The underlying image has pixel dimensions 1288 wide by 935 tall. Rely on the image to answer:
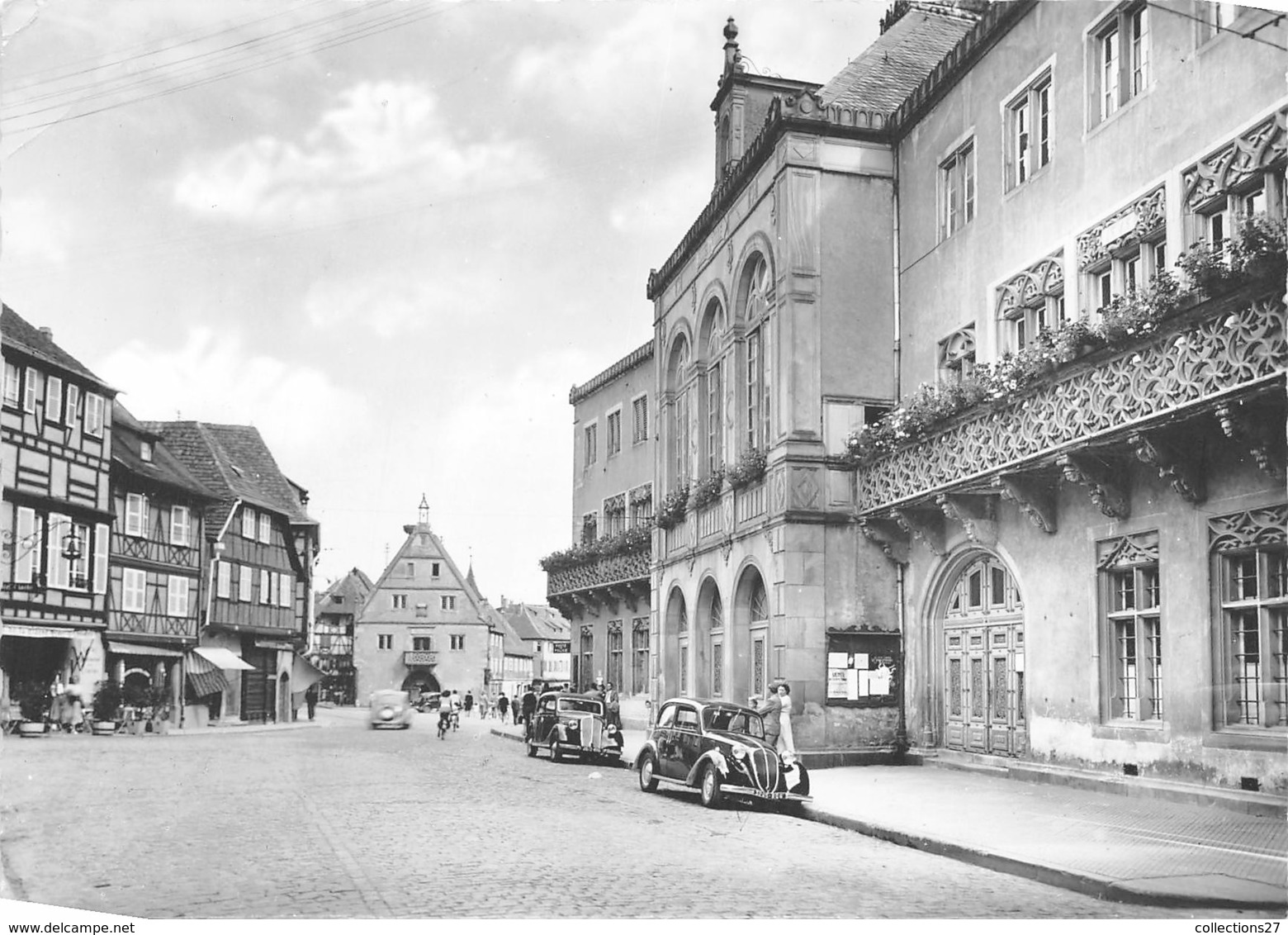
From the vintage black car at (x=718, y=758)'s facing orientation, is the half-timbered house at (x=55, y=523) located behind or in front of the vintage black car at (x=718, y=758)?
behind

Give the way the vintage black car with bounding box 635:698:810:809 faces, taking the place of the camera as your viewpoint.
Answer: facing the viewer and to the right of the viewer

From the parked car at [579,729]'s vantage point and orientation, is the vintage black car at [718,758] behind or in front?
in front

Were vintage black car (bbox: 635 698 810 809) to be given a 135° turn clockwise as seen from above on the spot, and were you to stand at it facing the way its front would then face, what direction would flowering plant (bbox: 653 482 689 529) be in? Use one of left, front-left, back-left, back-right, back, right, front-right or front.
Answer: right

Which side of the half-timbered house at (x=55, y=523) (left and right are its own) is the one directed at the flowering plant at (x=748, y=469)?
front

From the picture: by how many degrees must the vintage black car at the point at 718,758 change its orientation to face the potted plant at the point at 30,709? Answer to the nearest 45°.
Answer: approximately 180°

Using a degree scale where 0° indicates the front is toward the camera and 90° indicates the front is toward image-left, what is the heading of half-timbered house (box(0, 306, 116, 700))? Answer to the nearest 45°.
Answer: approximately 315°

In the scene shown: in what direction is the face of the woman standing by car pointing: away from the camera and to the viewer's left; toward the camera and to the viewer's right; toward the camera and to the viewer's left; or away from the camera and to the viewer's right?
toward the camera and to the viewer's left

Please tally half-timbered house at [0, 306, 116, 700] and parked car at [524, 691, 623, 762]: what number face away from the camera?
0
